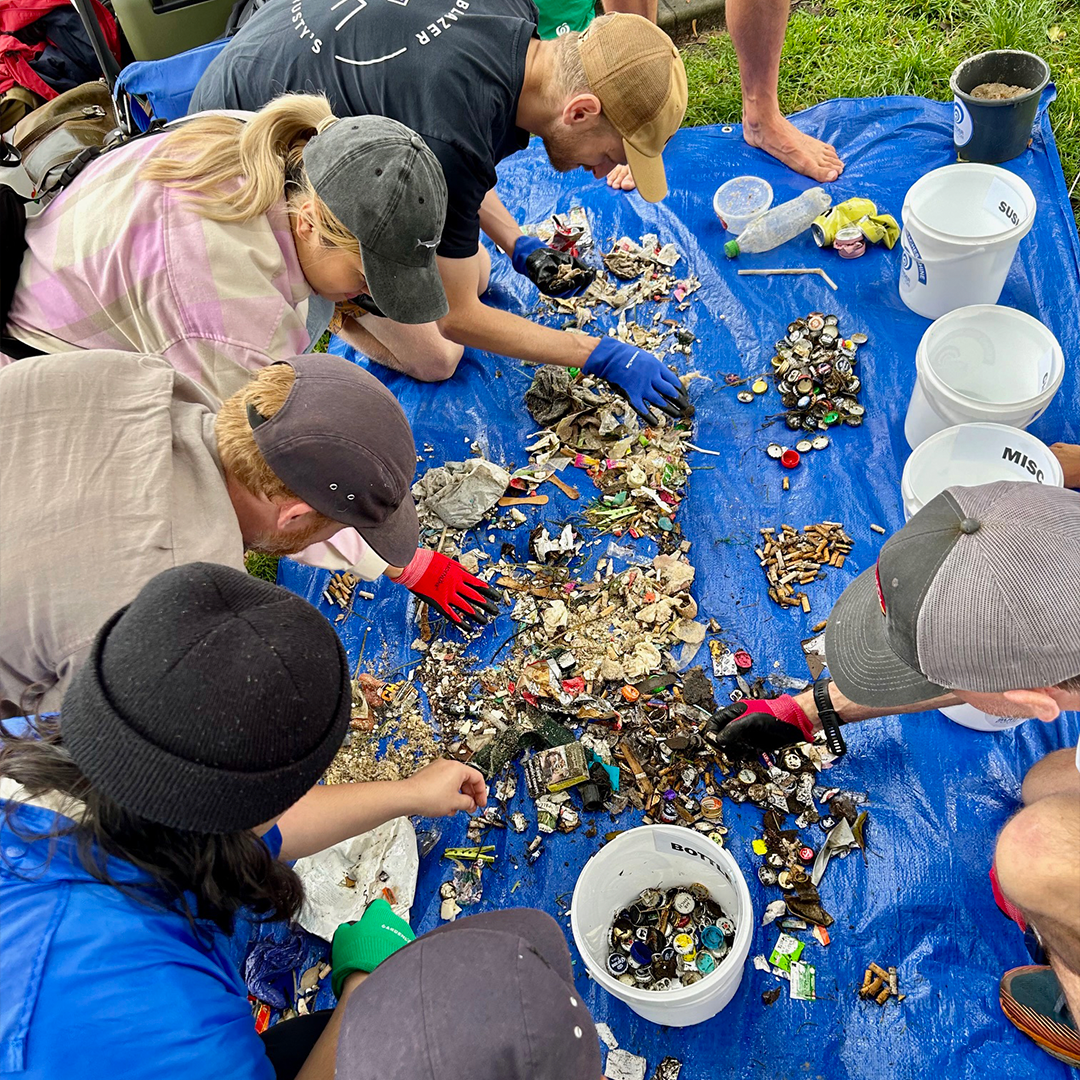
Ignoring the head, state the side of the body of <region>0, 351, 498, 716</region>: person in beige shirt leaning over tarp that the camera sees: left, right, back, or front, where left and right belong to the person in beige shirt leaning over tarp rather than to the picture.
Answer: right

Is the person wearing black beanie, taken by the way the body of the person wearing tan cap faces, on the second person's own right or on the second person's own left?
on the second person's own right

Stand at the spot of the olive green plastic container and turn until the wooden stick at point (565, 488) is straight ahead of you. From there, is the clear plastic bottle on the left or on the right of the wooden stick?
left

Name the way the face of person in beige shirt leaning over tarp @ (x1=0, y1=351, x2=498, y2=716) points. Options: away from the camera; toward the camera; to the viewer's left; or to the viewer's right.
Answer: to the viewer's right

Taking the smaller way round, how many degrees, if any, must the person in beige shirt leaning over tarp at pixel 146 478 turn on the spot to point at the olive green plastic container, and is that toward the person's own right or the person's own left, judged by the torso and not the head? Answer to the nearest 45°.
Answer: approximately 90° to the person's own left
